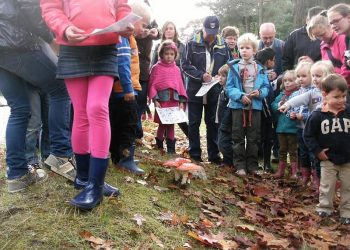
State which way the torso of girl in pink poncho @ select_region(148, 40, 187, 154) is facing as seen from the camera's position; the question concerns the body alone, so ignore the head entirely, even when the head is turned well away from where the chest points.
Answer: toward the camera

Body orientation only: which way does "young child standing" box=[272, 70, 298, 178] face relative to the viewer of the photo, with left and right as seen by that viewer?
facing the viewer and to the left of the viewer

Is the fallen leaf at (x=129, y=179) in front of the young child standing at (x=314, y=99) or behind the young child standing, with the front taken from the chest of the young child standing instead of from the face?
in front

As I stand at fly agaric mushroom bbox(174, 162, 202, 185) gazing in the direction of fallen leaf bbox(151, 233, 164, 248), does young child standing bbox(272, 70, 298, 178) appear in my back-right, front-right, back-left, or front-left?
back-left

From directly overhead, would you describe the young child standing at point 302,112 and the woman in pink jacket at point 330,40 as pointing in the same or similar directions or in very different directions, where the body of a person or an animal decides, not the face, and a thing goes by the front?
same or similar directions

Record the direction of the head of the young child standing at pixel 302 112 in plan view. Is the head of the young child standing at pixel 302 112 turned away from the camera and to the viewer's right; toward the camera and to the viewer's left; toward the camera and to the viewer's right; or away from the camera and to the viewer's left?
toward the camera and to the viewer's left

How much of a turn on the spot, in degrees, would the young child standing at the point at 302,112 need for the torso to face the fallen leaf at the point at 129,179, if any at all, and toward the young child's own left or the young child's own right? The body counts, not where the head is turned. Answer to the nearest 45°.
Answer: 0° — they already face it

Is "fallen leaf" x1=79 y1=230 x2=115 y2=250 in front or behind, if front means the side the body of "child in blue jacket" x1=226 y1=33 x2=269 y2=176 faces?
in front

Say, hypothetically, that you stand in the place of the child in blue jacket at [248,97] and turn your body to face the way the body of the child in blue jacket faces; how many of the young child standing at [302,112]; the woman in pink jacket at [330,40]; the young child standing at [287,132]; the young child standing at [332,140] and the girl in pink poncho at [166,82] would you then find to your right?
1
